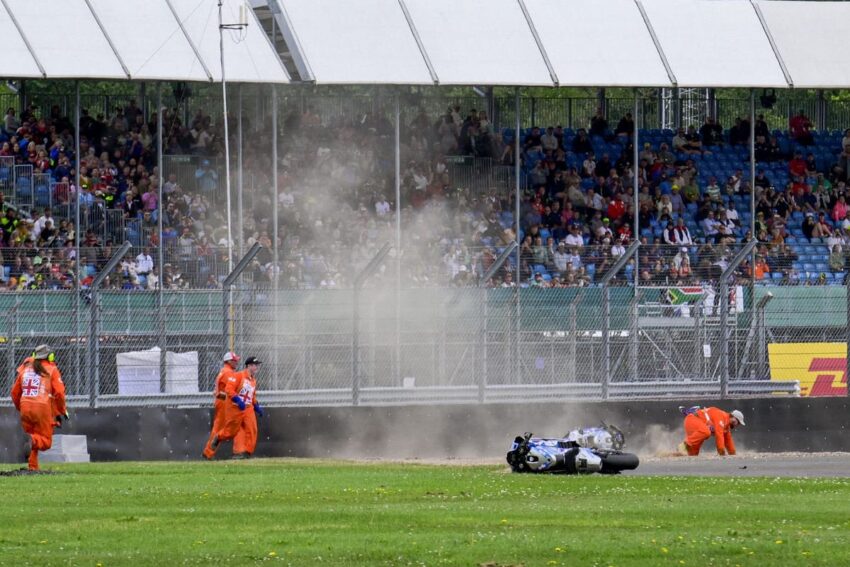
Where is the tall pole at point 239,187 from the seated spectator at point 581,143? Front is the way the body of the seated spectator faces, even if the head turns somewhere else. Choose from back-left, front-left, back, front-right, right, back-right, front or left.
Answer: front-right

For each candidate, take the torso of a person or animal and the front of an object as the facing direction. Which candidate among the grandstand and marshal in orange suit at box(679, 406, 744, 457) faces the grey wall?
the grandstand

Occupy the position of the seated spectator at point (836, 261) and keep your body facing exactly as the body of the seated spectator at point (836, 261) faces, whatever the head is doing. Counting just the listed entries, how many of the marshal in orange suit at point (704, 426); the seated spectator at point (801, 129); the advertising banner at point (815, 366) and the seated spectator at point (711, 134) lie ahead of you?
2

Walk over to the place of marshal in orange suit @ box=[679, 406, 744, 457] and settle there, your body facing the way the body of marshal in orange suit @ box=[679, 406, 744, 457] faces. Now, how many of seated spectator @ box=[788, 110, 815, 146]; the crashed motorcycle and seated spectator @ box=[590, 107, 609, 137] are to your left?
2

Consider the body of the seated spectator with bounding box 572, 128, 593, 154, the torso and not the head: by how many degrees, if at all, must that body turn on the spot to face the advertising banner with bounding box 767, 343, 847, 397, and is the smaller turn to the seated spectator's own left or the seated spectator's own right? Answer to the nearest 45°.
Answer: approximately 45° to the seated spectator's own left

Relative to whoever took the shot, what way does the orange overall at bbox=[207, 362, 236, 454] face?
facing to the right of the viewer

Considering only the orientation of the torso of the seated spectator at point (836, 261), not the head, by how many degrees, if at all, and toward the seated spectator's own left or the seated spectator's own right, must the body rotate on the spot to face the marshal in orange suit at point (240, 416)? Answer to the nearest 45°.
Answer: approximately 45° to the seated spectator's own right
